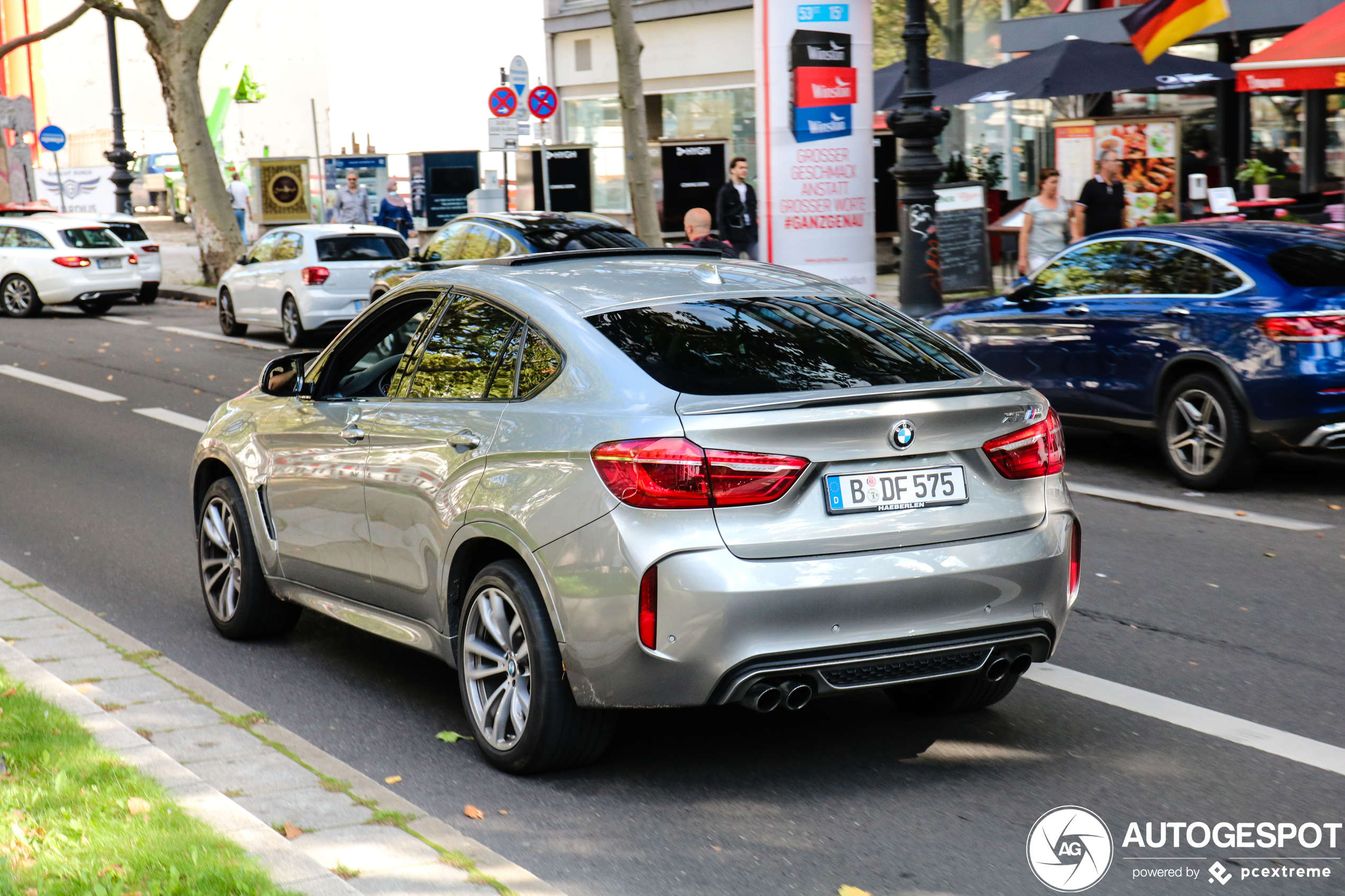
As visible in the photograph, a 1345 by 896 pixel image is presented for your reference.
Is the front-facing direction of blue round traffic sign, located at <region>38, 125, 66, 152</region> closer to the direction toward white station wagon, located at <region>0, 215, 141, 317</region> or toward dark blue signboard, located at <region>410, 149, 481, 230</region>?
the white station wagon

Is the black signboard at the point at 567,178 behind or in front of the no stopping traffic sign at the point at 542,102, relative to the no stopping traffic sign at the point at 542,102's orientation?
behind

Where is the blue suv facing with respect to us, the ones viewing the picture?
facing away from the viewer and to the left of the viewer

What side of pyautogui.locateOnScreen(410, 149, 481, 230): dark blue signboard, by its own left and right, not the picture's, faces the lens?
front

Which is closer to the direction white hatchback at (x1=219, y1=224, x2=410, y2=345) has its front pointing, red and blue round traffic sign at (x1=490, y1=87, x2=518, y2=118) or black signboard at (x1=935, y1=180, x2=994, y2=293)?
the red and blue round traffic sign

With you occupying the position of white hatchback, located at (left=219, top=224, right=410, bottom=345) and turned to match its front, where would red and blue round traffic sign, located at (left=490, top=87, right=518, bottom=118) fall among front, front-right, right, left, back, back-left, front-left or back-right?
right

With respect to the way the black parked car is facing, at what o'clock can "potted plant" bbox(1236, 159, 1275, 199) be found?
The potted plant is roughly at 4 o'clock from the black parked car.

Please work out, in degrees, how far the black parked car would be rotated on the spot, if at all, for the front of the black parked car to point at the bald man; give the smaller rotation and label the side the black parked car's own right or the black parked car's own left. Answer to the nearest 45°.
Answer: approximately 135° to the black parked car's own right

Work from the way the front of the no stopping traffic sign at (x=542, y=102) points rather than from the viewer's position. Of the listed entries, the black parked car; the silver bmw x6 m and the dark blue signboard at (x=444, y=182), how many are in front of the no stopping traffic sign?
2

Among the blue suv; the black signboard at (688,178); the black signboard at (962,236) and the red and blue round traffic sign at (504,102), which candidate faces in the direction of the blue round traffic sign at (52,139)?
the blue suv

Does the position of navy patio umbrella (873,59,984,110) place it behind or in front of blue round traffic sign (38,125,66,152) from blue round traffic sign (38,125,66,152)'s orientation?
in front

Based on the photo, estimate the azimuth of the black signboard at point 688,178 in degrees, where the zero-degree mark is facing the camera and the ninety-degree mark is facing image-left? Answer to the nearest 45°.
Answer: approximately 0°

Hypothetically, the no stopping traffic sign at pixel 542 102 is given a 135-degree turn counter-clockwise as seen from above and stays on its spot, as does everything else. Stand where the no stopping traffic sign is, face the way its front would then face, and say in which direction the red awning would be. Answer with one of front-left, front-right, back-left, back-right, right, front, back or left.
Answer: right

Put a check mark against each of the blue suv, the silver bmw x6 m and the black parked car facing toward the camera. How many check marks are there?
0

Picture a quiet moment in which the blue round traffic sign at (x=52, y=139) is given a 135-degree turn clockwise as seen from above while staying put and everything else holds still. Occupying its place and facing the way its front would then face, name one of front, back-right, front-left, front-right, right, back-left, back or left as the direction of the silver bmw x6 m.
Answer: back-left

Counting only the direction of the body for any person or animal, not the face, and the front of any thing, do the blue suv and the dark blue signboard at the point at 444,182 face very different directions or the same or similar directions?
very different directions
